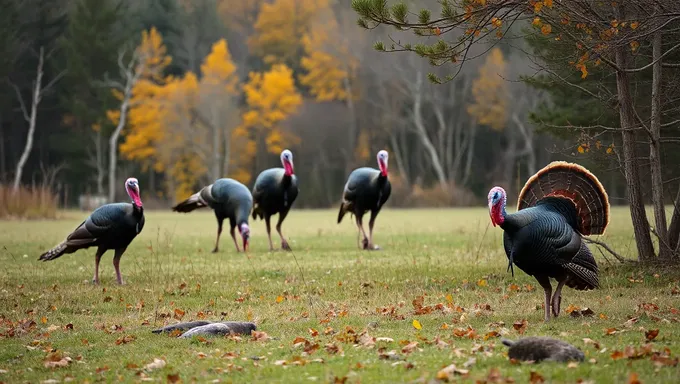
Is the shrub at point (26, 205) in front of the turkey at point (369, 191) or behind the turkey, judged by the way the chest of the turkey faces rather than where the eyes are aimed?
behind

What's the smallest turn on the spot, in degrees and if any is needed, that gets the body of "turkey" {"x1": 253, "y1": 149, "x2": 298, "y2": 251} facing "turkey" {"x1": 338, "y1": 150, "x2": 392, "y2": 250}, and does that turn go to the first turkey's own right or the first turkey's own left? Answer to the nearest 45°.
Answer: approximately 45° to the first turkey's own left

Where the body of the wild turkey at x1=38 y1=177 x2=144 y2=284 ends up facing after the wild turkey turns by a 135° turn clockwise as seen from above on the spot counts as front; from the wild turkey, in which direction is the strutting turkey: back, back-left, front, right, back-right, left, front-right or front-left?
left

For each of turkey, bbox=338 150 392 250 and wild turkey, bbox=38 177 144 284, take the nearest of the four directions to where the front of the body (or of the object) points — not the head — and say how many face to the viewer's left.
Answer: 0

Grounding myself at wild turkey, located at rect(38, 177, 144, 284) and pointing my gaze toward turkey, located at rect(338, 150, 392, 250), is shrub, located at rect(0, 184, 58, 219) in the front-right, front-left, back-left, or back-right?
front-left

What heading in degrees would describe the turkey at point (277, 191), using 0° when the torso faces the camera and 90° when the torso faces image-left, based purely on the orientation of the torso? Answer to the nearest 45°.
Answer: approximately 315°

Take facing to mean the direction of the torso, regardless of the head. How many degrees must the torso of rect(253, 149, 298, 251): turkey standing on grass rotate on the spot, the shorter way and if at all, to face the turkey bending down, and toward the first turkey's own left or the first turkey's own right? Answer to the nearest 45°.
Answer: approximately 90° to the first turkey's own right

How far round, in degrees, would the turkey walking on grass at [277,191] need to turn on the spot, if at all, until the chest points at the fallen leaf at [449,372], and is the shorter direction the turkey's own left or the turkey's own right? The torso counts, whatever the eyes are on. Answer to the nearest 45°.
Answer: approximately 45° to the turkey's own right

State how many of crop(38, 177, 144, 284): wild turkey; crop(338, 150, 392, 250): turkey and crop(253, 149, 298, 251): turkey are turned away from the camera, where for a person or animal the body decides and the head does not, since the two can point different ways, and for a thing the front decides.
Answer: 0

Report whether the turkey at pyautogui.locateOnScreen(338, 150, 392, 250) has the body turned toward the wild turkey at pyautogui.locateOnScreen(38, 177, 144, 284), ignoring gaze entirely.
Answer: no

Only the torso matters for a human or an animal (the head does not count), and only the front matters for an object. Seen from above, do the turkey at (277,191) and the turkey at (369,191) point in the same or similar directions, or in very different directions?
same or similar directions

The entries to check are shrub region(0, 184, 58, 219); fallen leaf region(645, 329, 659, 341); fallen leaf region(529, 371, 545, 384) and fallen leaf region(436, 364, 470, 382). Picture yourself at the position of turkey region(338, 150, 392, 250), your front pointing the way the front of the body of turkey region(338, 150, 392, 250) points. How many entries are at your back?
1

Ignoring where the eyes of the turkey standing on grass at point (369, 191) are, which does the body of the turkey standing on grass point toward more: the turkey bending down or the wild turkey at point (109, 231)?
the wild turkey

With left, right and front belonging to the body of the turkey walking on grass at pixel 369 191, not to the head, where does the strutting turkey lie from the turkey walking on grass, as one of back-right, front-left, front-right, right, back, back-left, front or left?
front-right

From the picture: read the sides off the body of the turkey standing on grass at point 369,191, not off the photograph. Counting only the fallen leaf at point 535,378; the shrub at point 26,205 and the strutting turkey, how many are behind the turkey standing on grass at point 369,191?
1

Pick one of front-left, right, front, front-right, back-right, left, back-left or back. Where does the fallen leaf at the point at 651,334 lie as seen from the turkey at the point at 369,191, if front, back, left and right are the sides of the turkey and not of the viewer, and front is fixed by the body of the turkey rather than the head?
front-right

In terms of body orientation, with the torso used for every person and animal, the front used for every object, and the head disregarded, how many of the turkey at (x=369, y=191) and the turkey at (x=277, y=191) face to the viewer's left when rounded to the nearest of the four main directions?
0

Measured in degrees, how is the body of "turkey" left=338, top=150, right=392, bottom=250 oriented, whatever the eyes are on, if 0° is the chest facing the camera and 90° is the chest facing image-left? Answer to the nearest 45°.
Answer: approximately 315°

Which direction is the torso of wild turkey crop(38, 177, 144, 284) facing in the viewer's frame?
to the viewer's right
